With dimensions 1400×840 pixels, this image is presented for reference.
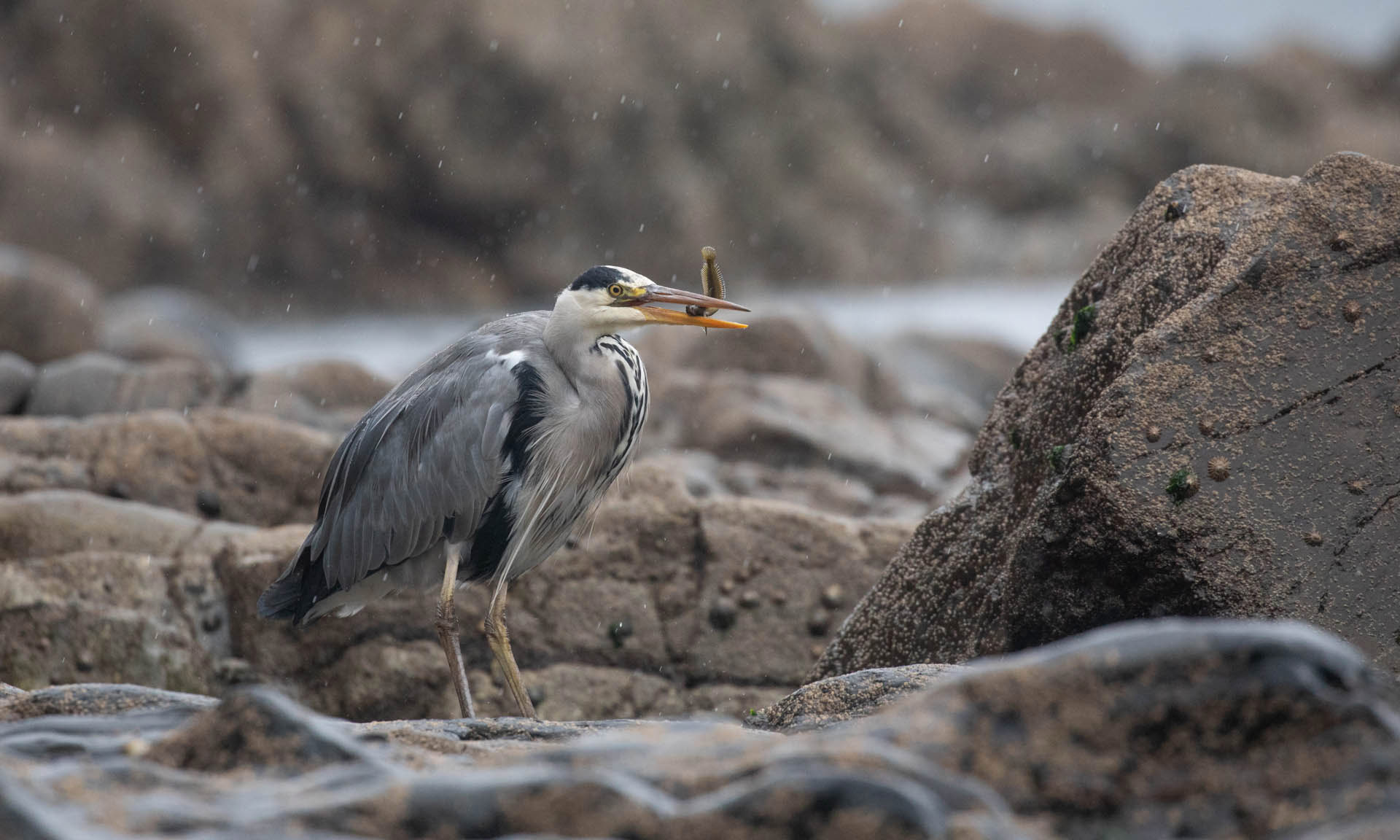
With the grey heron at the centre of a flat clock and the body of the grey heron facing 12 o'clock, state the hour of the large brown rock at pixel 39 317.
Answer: The large brown rock is roughly at 8 o'clock from the grey heron.

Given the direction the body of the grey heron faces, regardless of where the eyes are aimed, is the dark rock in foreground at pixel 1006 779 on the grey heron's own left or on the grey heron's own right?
on the grey heron's own right

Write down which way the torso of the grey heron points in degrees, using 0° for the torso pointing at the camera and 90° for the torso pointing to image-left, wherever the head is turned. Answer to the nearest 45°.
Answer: approximately 270°

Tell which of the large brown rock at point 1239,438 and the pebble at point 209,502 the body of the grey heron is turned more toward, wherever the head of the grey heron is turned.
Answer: the large brown rock
